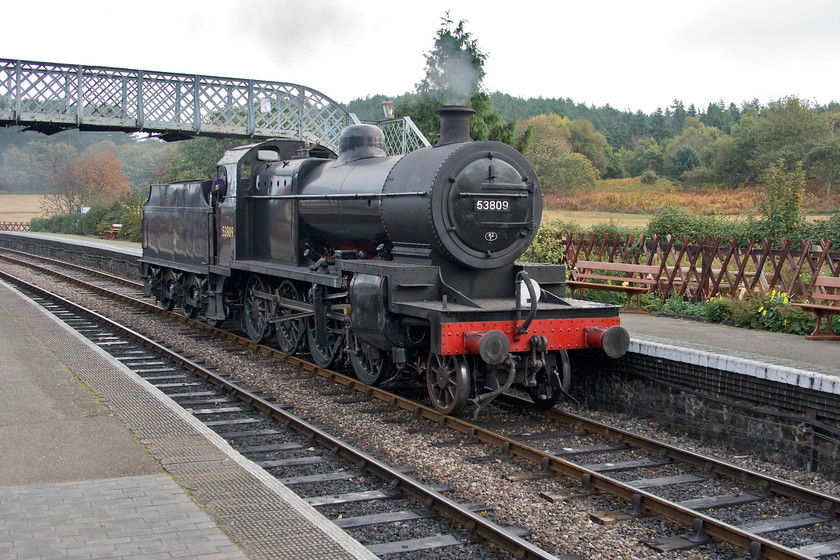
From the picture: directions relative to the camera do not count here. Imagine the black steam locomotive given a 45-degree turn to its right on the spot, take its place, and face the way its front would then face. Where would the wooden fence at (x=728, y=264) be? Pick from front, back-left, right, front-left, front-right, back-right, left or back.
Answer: back-left

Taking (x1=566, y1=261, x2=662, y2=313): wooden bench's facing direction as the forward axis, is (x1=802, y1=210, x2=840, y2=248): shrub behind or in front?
behind

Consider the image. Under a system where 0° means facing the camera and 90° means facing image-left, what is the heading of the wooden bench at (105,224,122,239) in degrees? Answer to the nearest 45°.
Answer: approximately 45°

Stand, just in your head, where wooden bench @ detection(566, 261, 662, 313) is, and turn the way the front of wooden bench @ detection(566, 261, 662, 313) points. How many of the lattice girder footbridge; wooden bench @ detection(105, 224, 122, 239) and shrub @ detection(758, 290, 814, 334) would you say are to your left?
1

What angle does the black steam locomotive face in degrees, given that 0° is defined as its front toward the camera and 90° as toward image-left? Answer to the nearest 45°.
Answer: approximately 315°

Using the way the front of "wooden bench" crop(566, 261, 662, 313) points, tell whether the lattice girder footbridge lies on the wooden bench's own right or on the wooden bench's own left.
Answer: on the wooden bench's own right

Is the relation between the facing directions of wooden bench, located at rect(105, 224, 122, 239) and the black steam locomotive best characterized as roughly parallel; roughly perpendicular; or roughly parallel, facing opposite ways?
roughly perpendicular

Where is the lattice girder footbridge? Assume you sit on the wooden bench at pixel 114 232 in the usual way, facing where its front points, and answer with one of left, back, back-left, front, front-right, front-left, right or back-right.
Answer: front-left

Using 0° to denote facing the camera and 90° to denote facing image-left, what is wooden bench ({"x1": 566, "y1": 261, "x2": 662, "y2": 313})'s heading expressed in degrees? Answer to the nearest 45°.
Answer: approximately 45°
